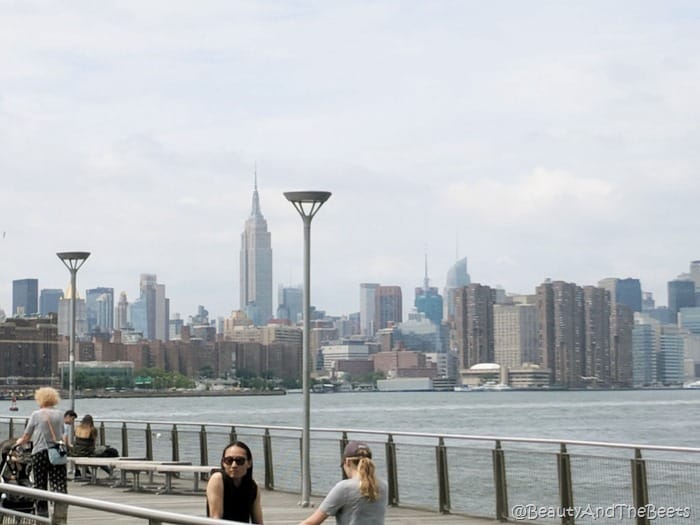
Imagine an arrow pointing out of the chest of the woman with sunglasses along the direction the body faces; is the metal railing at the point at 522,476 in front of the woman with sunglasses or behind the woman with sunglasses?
behind

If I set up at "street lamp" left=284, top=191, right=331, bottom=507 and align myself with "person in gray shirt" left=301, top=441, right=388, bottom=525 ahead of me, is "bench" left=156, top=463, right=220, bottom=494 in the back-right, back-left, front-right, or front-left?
back-right

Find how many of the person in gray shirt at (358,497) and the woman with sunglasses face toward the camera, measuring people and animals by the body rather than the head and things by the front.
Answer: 1

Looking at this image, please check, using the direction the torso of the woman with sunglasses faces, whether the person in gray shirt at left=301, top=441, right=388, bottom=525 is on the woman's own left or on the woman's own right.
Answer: on the woman's own left

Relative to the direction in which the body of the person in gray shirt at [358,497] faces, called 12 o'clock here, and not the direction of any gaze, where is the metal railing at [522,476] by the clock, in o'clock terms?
The metal railing is roughly at 2 o'clock from the person in gray shirt.

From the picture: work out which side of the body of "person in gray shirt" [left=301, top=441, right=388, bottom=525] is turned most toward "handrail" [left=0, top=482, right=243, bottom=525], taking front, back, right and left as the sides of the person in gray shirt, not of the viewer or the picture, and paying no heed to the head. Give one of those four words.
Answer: left

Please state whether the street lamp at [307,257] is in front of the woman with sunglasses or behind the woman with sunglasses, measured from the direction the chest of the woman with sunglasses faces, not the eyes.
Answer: behind

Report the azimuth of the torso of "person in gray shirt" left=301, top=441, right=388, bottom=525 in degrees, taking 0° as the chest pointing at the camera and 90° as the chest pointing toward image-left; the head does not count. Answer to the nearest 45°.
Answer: approximately 135°

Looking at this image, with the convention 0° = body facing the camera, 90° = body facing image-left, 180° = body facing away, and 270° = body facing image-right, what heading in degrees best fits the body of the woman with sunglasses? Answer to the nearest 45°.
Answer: approximately 0°

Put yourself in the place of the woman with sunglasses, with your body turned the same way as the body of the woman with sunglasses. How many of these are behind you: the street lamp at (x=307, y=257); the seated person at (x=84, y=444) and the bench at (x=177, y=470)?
3

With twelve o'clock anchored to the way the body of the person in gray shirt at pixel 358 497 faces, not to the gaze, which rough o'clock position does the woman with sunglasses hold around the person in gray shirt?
The woman with sunglasses is roughly at 10 o'clock from the person in gray shirt.

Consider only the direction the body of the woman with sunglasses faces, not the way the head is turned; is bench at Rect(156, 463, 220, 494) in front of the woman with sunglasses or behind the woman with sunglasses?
behind
